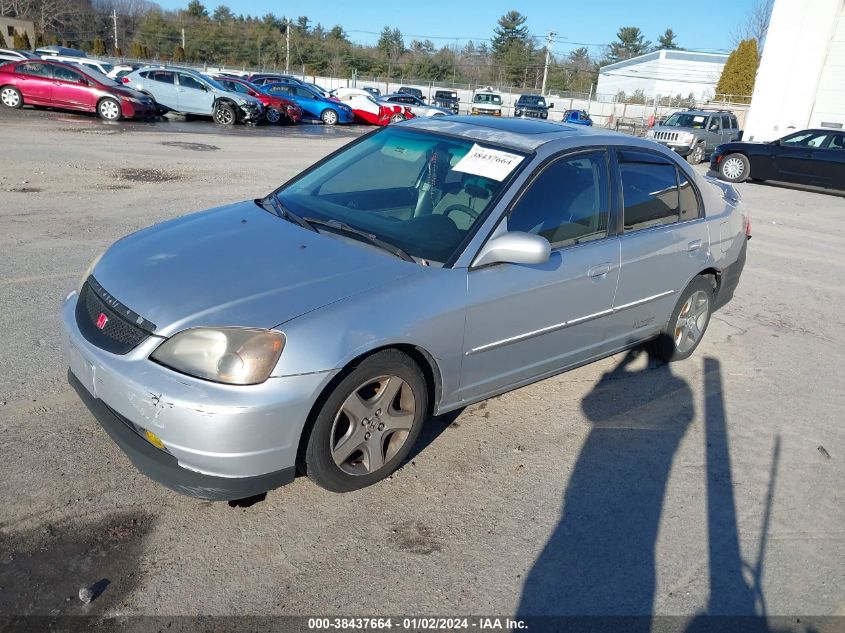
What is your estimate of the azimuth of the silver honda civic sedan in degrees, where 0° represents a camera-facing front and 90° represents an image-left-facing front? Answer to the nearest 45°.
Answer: approximately 45°

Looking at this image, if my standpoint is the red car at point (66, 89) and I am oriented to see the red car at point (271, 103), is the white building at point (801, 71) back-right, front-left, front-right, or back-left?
front-right

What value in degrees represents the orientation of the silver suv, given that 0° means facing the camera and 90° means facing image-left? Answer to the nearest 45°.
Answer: approximately 45°

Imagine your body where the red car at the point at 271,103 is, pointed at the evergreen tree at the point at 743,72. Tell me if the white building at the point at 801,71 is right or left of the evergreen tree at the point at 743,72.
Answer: right

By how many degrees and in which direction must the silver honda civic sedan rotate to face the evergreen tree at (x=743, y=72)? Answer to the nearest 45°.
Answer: approximately 180°

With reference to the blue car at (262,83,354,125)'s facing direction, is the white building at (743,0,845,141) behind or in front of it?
in front

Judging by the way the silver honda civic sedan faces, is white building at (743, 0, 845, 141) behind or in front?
behind

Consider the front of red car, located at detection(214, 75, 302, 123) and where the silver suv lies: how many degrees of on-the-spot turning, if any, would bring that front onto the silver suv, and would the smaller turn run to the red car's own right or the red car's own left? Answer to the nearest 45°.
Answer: approximately 45° to the red car's own left

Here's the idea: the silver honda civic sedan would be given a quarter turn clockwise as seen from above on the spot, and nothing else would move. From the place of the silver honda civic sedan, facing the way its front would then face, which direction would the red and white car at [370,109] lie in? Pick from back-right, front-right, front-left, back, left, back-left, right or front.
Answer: front-right

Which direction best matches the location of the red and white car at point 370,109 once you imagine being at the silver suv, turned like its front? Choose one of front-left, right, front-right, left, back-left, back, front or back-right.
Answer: front-right

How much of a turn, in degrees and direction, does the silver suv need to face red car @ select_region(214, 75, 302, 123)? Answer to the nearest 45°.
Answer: approximately 45° to its right

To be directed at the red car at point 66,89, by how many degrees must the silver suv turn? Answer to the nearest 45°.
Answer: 0° — it already faces it

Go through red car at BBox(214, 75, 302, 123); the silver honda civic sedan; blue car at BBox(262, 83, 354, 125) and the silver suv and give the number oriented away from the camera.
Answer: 0

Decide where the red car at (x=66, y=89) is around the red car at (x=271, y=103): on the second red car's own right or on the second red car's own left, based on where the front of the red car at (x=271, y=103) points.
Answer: on the second red car's own right

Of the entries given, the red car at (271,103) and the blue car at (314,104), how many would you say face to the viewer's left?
0

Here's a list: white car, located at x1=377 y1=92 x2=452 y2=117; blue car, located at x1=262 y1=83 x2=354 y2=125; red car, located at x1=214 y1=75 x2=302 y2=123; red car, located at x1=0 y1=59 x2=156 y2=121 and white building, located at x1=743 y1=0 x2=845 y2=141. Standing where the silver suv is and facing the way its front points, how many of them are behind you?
1

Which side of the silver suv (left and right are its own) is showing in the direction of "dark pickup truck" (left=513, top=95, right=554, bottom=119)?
right

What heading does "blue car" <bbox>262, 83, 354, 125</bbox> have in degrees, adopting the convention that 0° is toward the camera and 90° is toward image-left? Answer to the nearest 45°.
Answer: approximately 315°

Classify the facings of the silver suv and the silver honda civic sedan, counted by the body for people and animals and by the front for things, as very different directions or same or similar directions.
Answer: same or similar directions

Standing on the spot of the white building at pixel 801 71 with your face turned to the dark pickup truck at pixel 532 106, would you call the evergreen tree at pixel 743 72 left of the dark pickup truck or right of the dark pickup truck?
right

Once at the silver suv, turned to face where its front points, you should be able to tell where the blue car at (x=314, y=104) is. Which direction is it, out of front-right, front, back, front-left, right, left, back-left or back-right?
front-right

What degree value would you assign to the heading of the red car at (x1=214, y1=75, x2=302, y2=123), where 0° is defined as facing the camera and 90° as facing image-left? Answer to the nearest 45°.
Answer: approximately 315°
